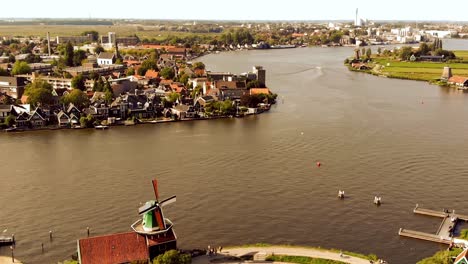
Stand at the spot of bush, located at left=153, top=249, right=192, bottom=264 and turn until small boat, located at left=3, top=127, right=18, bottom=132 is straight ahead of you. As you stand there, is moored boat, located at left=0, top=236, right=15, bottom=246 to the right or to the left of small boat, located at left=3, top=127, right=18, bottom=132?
left

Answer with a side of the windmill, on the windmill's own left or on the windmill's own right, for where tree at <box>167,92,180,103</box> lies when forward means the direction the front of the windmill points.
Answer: on the windmill's own left

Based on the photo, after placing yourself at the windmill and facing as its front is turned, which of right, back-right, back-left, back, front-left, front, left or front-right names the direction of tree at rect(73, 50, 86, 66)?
back-left

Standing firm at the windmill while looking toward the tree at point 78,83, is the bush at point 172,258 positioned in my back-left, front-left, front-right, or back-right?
back-right
